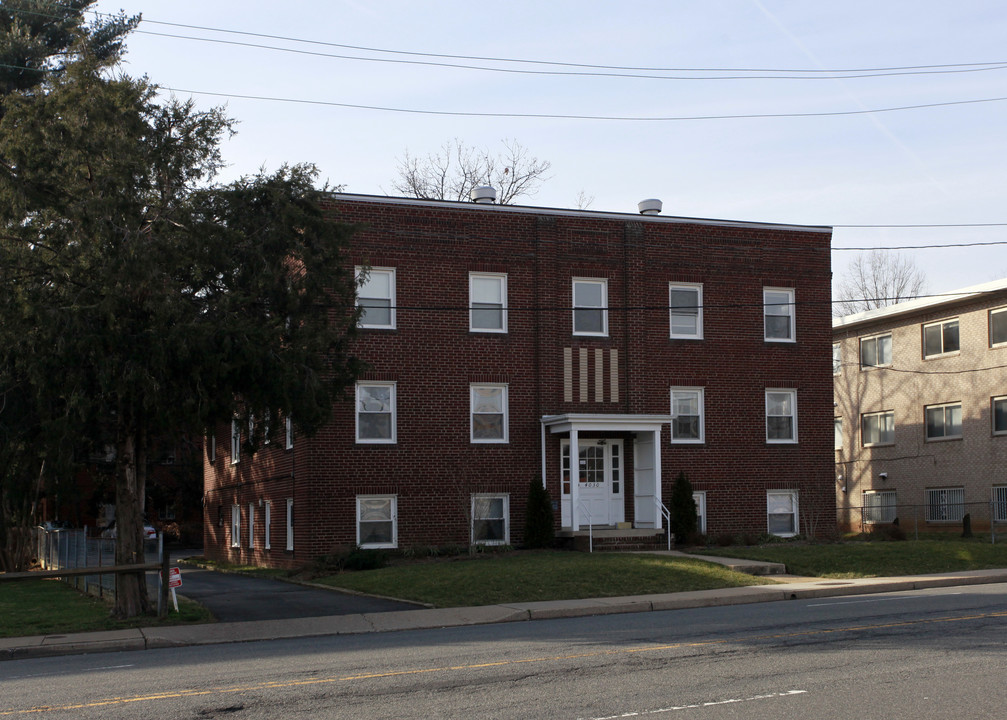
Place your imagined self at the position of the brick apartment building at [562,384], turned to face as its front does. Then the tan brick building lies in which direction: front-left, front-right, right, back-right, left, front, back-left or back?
back-left

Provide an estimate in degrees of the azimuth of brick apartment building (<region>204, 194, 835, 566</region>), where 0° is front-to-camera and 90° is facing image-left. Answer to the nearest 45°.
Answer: approximately 0°
